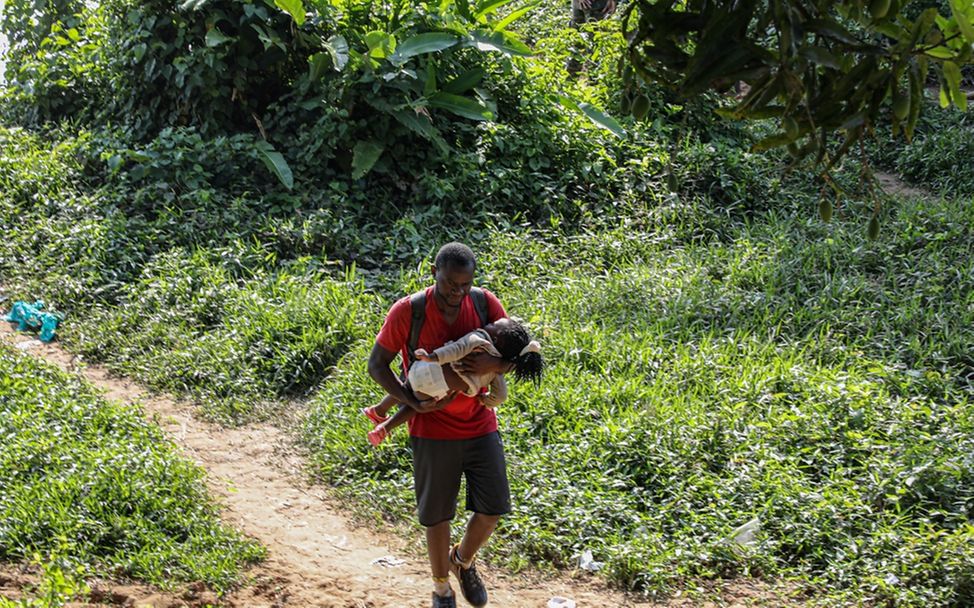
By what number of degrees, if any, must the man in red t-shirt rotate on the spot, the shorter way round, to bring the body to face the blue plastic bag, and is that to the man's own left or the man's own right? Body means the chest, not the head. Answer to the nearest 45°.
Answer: approximately 135° to the man's own right

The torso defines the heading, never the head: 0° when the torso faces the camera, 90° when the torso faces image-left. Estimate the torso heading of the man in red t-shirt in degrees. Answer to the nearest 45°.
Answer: approximately 0°
